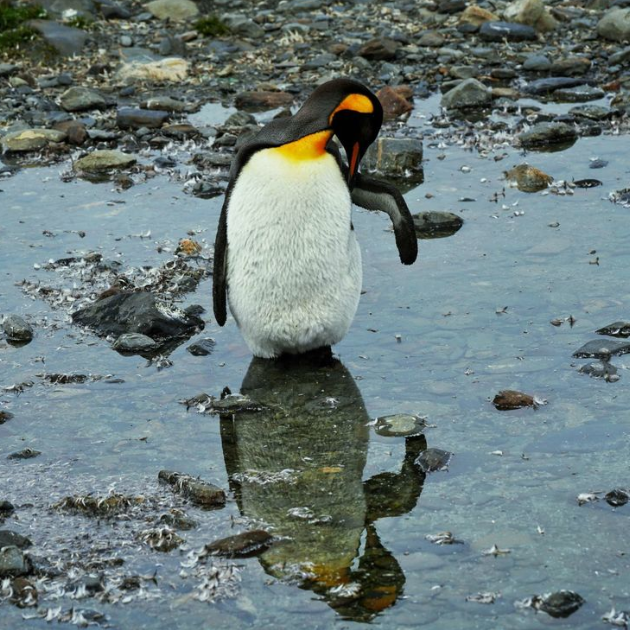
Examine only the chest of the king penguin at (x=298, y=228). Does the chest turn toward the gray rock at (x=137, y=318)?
no

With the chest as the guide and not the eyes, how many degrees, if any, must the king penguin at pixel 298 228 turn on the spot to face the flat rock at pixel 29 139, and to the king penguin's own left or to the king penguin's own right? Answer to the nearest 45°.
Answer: approximately 135° to the king penguin's own right

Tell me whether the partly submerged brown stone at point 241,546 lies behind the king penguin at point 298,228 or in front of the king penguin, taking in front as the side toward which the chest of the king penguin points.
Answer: in front

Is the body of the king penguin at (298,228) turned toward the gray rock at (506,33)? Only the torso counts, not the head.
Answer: no

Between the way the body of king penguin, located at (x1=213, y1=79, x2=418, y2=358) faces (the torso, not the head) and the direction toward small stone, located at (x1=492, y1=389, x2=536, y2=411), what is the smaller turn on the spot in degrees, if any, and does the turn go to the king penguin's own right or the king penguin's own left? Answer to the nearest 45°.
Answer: approximately 45° to the king penguin's own left

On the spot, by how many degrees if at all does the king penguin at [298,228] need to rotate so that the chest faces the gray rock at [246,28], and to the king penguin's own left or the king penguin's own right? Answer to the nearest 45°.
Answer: approximately 180°

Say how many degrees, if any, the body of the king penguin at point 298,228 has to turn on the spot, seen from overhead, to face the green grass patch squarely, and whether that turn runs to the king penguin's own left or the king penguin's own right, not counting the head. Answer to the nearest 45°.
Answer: approximately 180°

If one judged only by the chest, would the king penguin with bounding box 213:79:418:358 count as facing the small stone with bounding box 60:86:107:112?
no

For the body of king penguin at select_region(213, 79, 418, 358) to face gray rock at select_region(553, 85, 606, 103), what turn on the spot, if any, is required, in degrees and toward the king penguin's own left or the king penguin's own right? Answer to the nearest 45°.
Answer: approximately 135° to the king penguin's own left

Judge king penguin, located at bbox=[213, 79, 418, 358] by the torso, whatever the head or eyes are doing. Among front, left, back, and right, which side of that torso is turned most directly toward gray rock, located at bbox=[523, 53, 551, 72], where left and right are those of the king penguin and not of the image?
back

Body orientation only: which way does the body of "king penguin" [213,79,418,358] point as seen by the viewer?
toward the camera

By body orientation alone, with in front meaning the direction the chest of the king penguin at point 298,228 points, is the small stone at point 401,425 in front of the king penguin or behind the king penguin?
in front

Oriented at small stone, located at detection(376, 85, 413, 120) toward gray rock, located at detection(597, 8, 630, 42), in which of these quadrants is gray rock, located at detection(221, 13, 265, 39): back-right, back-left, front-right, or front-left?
front-left

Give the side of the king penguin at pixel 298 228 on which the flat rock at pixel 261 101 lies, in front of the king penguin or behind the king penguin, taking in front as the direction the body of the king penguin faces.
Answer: behind

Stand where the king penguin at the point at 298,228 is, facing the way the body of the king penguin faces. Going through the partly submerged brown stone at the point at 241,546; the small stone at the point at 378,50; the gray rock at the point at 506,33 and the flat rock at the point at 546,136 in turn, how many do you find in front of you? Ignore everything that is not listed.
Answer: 1

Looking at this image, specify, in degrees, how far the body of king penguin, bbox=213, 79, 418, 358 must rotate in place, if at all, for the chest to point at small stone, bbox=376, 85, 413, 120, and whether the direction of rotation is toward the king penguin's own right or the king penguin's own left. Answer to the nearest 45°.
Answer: approximately 180°

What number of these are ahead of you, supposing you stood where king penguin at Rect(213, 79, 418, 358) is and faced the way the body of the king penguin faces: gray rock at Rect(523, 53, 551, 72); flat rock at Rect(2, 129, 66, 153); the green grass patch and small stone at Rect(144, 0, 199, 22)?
0

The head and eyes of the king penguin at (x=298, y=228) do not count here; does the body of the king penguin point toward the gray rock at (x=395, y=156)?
no

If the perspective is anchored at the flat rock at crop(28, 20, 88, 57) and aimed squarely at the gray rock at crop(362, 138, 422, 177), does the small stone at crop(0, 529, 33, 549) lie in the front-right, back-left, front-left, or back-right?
front-right

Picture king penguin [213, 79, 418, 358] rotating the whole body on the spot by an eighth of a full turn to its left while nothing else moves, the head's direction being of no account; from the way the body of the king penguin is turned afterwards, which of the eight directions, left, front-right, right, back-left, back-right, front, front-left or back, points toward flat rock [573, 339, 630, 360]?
front-left

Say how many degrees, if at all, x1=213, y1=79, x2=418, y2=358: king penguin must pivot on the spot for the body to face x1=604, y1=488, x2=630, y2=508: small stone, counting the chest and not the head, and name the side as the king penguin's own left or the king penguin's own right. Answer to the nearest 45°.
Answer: approximately 45° to the king penguin's own left
